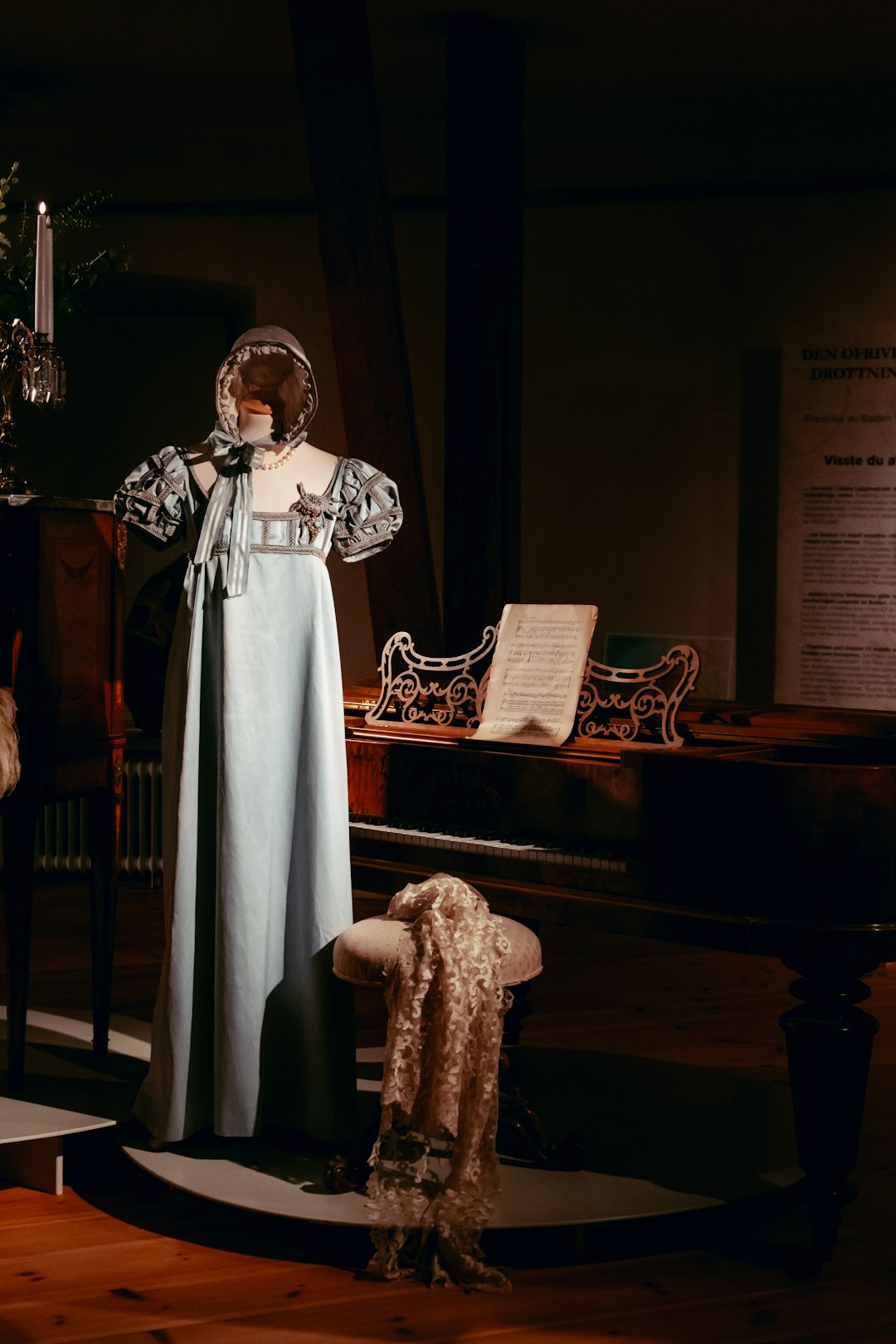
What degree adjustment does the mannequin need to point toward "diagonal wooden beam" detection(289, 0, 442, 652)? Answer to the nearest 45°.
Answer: approximately 180°

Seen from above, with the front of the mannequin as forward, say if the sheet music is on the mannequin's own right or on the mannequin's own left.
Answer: on the mannequin's own left

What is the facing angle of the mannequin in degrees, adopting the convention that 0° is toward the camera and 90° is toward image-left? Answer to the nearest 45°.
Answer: approximately 0°

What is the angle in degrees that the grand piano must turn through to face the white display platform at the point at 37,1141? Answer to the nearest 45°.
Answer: approximately 45° to its right

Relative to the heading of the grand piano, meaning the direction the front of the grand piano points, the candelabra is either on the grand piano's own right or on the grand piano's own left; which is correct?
on the grand piano's own right

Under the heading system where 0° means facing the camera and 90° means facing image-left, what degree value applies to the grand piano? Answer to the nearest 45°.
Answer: approximately 45°
